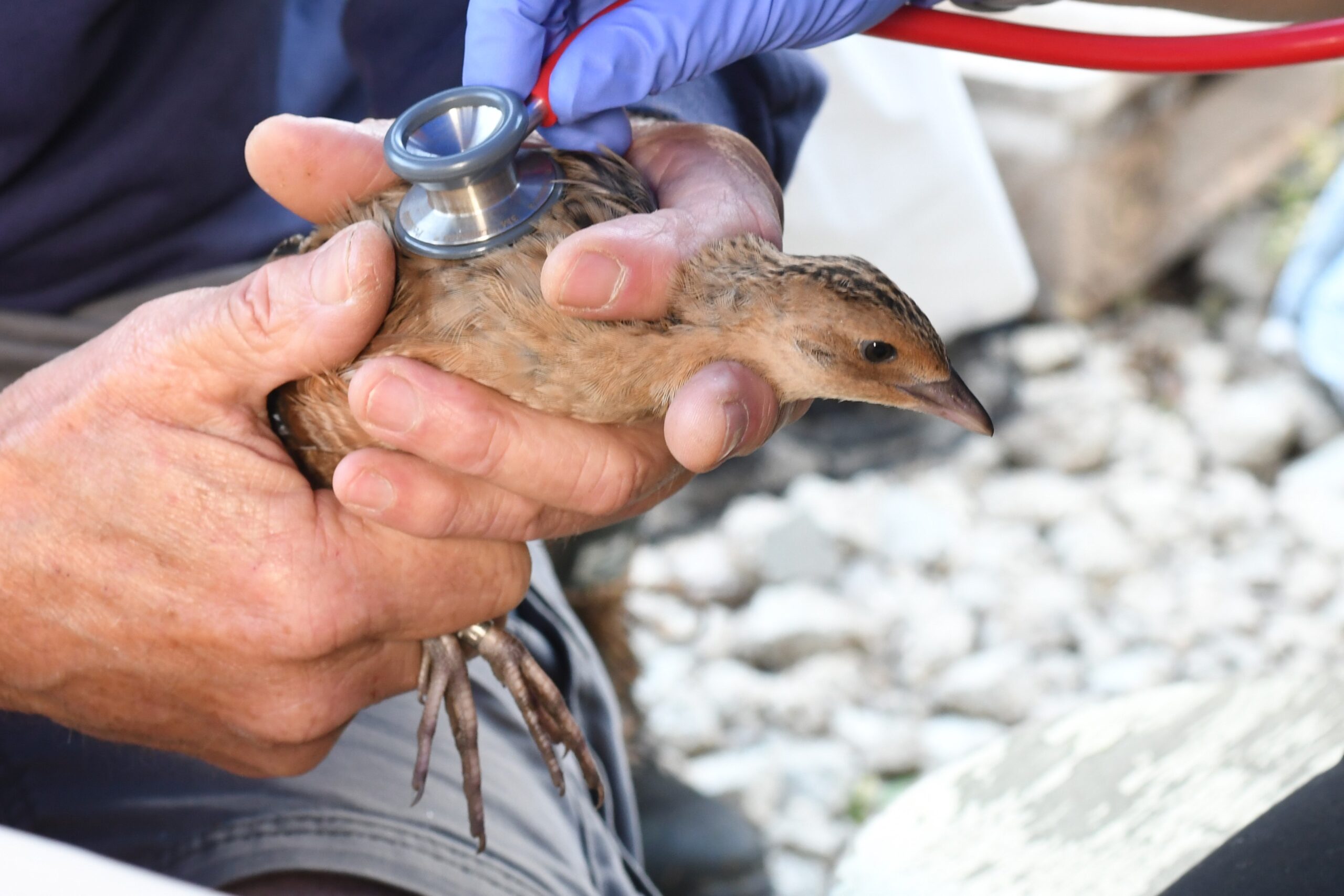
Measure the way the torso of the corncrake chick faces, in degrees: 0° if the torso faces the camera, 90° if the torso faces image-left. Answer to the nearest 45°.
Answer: approximately 270°

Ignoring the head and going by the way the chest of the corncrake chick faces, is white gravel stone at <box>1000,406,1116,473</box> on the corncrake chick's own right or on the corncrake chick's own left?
on the corncrake chick's own left

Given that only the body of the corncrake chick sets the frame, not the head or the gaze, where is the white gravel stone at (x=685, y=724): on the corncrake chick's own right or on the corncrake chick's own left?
on the corncrake chick's own left

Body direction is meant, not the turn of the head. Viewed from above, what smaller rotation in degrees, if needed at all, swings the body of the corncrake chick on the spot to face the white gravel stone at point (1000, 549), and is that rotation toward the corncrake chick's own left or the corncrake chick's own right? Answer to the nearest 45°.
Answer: approximately 90° to the corncrake chick's own left

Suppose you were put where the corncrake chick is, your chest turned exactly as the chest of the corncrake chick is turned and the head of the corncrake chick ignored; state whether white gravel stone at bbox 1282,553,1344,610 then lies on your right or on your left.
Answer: on your left

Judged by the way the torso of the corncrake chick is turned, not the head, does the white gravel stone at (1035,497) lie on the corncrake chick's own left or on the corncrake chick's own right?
on the corncrake chick's own left

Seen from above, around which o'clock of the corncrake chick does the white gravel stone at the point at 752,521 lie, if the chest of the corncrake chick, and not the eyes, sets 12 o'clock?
The white gravel stone is roughly at 9 o'clock from the corncrake chick.

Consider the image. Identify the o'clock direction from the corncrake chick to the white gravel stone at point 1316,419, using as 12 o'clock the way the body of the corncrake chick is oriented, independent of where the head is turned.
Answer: The white gravel stone is roughly at 10 o'clock from the corncrake chick.

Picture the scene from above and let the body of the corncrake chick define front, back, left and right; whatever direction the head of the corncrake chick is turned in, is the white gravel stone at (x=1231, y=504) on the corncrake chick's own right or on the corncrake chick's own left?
on the corncrake chick's own left

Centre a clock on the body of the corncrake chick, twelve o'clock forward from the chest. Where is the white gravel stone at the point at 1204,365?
The white gravel stone is roughly at 10 o'clock from the corncrake chick.
